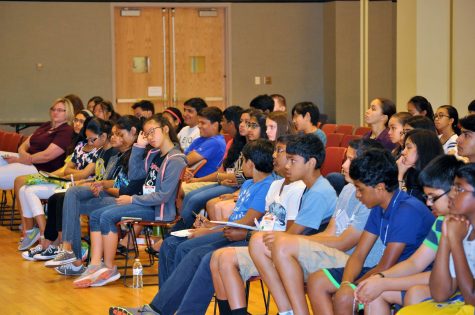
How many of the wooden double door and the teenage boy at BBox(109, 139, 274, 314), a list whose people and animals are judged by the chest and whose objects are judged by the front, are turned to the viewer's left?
1

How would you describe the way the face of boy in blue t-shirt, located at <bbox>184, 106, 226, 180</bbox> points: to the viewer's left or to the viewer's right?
to the viewer's left

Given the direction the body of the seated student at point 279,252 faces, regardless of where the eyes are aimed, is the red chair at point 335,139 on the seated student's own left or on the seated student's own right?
on the seated student's own right

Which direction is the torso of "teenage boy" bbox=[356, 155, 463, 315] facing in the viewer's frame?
to the viewer's left

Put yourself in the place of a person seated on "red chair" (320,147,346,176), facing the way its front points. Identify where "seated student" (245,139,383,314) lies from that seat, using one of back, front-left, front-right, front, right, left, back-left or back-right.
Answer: front-left

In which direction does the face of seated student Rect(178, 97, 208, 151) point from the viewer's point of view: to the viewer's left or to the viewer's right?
to the viewer's left

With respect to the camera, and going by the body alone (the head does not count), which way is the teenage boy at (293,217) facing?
to the viewer's left
